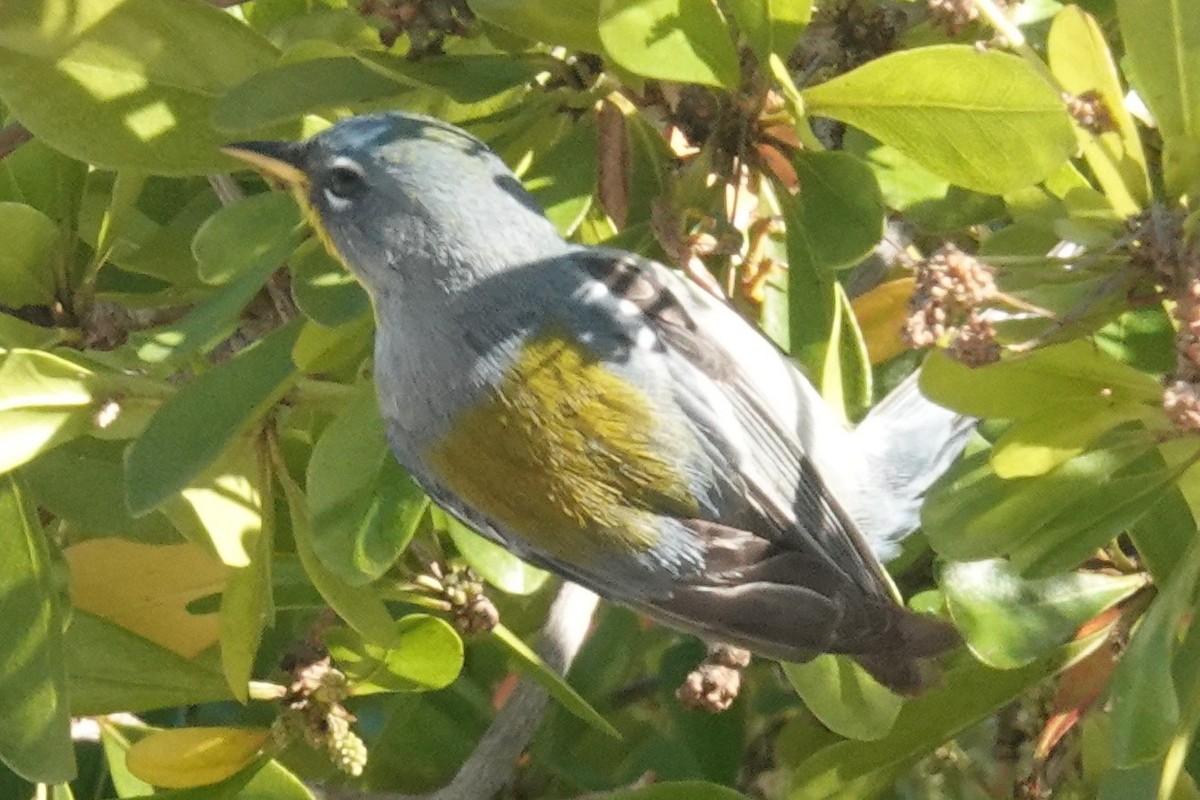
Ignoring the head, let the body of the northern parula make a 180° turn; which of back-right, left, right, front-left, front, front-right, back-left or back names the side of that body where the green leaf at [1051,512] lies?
front

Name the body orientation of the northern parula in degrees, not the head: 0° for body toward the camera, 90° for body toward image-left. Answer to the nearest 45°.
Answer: approximately 135°

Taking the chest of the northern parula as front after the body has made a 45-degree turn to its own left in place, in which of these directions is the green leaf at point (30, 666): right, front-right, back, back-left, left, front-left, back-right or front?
front-left

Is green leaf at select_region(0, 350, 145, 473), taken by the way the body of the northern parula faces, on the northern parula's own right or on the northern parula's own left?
on the northern parula's own left

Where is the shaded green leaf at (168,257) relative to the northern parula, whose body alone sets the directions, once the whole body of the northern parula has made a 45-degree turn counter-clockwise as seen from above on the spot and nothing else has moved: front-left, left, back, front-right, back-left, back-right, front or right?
front
